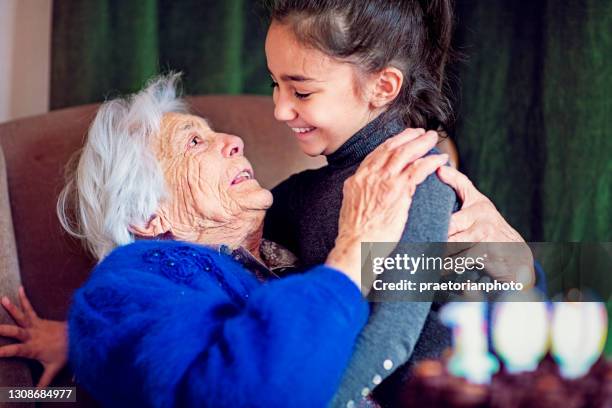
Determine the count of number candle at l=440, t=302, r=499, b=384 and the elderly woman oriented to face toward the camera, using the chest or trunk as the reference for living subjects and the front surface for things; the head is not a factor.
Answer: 1

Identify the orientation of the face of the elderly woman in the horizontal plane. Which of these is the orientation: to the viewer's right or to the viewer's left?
to the viewer's right

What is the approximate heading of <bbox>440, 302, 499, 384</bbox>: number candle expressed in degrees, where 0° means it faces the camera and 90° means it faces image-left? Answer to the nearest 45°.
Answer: approximately 0°

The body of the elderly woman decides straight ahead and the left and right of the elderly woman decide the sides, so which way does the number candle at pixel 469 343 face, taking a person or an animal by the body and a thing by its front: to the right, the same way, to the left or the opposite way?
to the right

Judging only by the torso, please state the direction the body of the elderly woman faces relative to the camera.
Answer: to the viewer's right

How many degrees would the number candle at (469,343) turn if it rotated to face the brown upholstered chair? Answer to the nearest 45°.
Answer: approximately 90° to its right
